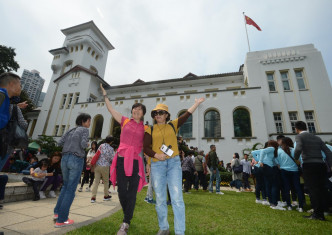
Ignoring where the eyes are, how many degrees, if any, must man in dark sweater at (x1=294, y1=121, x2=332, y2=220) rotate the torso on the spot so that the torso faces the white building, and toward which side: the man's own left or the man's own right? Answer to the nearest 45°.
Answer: approximately 45° to the man's own right

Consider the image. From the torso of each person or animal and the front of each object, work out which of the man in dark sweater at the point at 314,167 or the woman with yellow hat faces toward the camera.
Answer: the woman with yellow hat

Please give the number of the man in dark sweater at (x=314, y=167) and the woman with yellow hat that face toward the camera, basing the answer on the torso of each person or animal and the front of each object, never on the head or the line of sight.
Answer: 1

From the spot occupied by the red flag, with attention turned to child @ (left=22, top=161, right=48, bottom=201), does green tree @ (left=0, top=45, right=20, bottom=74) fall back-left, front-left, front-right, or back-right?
front-right

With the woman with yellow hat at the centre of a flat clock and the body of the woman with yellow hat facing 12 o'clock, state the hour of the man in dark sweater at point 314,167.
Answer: The man in dark sweater is roughly at 8 o'clock from the woman with yellow hat.

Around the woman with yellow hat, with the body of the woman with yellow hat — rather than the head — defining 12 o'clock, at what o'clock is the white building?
The white building is roughly at 7 o'clock from the woman with yellow hat.

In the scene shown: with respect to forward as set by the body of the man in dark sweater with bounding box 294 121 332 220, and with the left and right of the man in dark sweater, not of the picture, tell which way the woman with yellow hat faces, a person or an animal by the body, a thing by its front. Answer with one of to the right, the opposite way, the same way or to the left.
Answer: the opposite way

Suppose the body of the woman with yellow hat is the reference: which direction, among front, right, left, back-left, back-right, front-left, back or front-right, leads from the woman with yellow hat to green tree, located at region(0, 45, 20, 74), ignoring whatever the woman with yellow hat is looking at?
back-right

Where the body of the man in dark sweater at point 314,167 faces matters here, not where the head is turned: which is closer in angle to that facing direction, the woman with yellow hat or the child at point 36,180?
the child

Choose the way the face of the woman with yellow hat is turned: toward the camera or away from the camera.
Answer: toward the camera

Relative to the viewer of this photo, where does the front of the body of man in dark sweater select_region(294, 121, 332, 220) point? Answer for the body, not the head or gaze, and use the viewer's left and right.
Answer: facing away from the viewer and to the left of the viewer

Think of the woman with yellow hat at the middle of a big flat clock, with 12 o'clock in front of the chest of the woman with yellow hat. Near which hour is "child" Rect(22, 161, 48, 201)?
The child is roughly at 4 o'clock from the woman with yellow hat.

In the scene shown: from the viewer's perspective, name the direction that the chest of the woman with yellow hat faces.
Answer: toward the camera
